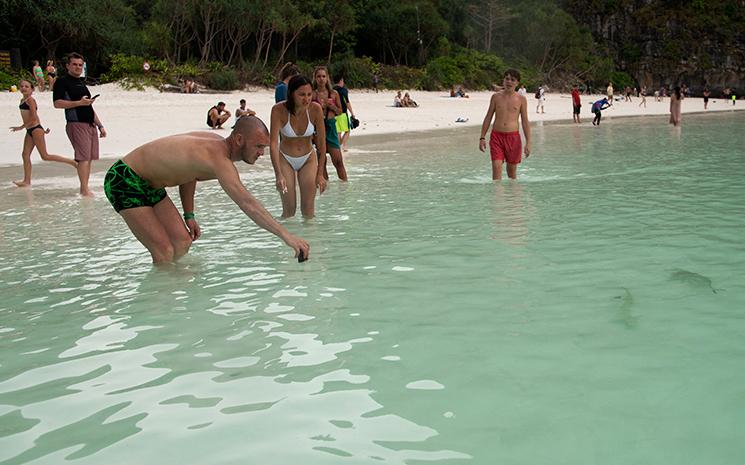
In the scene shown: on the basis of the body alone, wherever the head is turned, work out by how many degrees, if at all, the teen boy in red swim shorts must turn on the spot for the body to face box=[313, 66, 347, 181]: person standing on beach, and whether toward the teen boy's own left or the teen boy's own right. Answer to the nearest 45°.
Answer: approximately 90° to the teen boy's own right

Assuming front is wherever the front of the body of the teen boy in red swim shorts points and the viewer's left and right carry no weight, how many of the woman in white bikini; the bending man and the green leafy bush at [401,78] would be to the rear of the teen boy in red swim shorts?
1

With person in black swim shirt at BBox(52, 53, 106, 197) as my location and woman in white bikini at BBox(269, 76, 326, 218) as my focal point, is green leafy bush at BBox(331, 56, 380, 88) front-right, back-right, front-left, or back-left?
back-left

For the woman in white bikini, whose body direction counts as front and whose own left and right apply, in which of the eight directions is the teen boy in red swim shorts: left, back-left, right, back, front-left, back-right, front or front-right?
back-left

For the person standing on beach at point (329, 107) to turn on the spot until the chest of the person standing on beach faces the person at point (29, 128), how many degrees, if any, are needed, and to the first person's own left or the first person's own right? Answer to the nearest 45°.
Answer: approximately 90° to the first person's own right

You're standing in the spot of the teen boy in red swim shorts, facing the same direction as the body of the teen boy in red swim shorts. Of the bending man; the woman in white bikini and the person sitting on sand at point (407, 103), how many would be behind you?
1

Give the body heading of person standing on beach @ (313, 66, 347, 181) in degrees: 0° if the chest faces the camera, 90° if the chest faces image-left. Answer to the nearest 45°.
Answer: approximately 0°

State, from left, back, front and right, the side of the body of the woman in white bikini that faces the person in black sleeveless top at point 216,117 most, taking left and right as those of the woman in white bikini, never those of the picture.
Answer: back

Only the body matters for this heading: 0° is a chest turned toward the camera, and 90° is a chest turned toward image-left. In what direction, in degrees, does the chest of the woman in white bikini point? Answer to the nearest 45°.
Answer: approximately 0°

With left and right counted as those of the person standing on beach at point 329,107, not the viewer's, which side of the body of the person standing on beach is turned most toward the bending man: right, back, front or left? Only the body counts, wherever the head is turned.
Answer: front

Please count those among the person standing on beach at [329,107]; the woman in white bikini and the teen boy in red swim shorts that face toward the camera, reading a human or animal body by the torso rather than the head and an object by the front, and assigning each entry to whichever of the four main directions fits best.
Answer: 3

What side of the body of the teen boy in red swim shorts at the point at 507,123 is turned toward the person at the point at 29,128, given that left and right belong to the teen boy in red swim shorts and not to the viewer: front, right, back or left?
right

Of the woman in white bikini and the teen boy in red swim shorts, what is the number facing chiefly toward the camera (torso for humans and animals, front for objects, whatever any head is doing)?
2

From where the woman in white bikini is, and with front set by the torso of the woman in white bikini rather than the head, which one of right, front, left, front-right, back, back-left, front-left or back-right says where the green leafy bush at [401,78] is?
back

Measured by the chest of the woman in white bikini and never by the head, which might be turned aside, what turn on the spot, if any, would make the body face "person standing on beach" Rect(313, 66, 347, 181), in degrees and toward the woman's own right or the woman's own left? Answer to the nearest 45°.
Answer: approximately 180°
